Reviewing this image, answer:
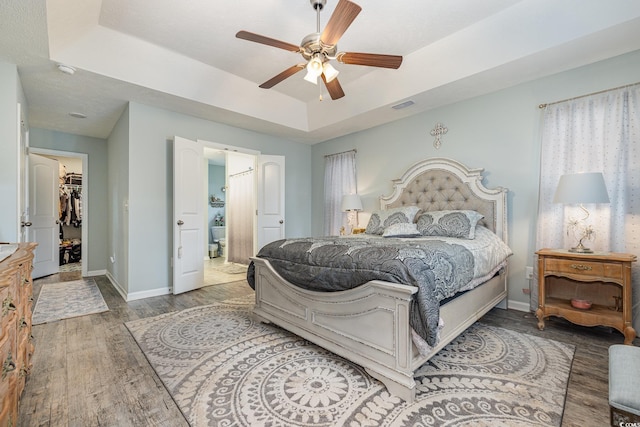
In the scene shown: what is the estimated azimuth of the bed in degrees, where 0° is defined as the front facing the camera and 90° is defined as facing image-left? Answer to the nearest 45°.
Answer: approximately 45°

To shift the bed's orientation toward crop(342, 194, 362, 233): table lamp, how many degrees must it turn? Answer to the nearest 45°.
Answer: approximately 135° to its right

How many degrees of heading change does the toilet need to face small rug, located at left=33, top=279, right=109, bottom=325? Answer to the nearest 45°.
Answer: approximately 45° to its right

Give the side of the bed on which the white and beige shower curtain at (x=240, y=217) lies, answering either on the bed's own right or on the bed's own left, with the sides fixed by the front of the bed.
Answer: on the bed's own right

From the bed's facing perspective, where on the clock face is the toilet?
The toilet is roughly at 3 o'clock from the bed.

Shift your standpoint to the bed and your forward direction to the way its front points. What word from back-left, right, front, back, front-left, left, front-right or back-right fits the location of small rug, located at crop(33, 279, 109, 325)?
front-right

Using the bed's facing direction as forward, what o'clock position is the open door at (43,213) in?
The open door is roughly at 2 o'clock from the bed.

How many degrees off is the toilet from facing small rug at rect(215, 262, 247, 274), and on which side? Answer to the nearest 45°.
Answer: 0° — it already faces it

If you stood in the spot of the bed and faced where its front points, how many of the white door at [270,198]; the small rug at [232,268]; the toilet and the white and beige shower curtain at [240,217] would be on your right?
4
